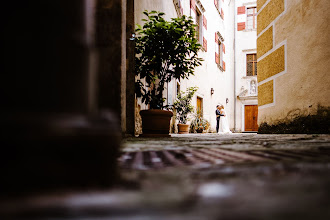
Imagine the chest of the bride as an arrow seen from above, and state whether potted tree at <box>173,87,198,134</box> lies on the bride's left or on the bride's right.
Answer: on the bride's left

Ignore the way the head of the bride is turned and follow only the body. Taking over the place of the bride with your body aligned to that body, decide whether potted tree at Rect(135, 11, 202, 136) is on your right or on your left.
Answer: on your left

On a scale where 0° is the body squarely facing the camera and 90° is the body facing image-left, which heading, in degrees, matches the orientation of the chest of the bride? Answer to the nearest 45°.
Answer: approximately 90°

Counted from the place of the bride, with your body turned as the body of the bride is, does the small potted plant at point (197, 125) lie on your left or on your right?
on your left

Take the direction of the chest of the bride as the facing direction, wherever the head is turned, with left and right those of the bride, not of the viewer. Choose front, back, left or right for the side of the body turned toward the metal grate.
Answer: left
